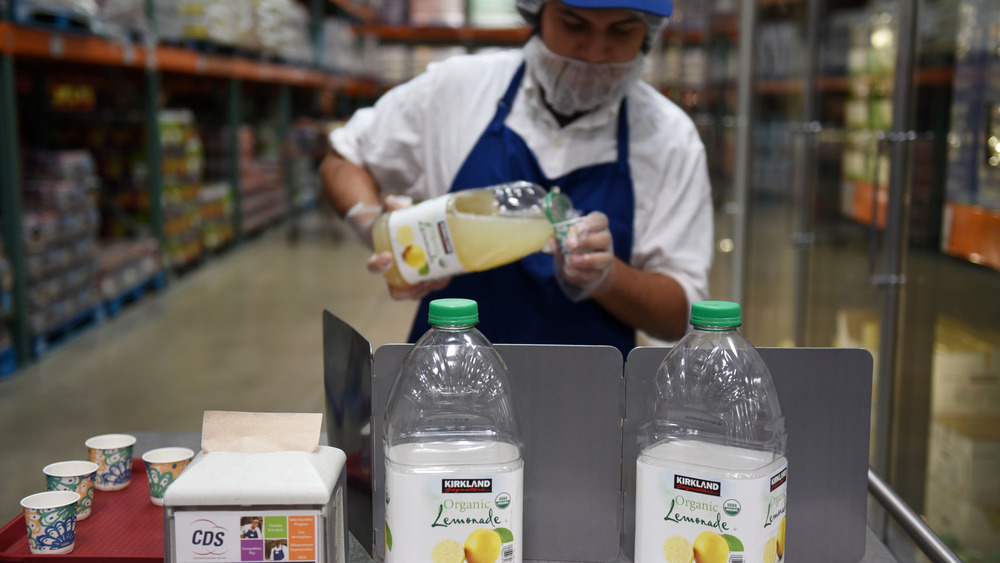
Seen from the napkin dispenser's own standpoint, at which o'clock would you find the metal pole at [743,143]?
The metal pole is roughly at 7 o'clock from the napkin dispenser.

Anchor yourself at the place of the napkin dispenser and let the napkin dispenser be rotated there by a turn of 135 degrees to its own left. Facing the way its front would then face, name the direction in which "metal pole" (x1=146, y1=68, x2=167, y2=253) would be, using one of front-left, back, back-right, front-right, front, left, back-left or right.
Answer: front-left

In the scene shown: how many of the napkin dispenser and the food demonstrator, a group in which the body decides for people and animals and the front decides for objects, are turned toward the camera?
2

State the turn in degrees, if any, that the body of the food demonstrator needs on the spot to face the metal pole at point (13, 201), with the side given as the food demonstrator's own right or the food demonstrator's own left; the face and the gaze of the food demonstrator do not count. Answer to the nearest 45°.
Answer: approximately 135° to the food demonstrator's own right

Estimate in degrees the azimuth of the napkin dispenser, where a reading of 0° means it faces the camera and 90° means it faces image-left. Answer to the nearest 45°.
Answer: approximately 0°

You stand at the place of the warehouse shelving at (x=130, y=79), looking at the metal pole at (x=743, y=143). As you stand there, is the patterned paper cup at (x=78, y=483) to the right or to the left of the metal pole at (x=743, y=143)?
right

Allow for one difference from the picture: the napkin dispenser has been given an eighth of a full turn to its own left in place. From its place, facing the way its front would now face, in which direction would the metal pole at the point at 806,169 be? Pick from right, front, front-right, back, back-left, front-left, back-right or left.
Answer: left

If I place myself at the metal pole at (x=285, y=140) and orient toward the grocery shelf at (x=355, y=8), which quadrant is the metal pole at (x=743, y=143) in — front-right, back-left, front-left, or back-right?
back-right

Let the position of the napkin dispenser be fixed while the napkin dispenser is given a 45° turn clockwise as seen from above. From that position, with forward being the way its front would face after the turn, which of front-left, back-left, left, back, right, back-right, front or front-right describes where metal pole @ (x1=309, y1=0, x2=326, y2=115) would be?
back-right

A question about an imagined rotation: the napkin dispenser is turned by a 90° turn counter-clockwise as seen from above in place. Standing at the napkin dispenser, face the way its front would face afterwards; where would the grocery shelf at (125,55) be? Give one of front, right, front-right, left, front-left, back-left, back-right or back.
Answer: left
